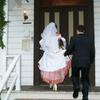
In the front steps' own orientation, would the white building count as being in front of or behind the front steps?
behind

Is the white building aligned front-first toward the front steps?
yes

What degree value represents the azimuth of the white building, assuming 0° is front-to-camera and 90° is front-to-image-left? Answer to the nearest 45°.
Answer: approximately 0°

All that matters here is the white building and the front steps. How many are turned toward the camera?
2

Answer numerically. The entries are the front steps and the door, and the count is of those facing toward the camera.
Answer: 2

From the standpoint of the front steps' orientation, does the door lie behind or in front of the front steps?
behind

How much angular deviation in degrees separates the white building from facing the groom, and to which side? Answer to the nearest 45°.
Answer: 0° — it already faces them

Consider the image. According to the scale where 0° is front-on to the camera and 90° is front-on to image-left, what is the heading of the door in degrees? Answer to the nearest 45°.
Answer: approximately 0°
